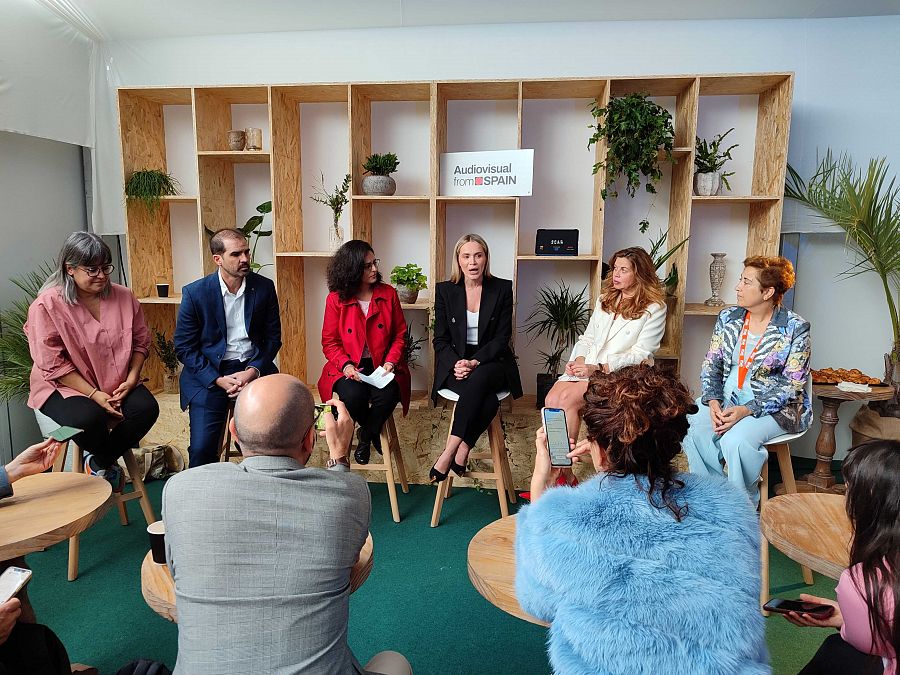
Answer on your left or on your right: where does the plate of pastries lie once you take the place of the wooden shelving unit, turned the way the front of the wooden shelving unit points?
on your left

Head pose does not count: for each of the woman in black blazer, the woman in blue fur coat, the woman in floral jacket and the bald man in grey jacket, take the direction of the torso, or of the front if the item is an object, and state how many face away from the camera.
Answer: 2

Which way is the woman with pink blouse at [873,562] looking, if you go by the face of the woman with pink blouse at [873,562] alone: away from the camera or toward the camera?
away from the camera

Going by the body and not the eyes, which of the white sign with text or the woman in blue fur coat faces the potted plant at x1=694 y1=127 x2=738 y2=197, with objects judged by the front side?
the woman in blue fur coat

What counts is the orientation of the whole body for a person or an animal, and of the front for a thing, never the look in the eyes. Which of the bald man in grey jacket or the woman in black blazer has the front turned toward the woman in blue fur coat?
the woman in black blazer

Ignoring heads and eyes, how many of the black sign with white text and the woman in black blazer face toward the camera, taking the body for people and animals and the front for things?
2

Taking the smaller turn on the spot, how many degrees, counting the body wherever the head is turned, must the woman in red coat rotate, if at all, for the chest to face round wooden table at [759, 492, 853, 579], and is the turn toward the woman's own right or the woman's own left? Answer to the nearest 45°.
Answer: approximately 45° to the woman's own left

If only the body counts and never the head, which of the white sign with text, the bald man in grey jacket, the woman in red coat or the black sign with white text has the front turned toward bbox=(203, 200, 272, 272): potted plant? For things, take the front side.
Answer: the bald man in grey jacket

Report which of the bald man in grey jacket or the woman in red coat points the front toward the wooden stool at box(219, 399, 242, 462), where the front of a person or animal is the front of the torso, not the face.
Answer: the bald man in grey jacket

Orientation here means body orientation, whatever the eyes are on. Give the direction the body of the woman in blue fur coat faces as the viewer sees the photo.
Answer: away from the camera
